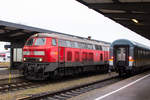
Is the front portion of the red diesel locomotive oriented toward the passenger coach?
no

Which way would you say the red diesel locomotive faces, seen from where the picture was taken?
facing the viewer and to the left of the viewer
